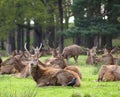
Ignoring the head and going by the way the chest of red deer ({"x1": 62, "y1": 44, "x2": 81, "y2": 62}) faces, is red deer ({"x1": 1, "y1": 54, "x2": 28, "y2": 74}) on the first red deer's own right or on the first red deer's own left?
on the first red deer's own left

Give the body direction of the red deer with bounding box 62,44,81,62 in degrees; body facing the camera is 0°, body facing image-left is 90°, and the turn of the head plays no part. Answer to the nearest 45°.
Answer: approximately 90°

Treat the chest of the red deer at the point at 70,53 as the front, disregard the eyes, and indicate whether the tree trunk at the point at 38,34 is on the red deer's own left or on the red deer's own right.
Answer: on the red deer's own right

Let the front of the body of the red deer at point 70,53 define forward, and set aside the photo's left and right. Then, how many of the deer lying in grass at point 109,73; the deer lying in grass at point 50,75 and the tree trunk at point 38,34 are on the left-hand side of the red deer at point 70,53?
2

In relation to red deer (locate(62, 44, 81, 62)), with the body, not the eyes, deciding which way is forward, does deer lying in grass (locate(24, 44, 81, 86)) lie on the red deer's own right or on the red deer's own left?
on the red deer's own left

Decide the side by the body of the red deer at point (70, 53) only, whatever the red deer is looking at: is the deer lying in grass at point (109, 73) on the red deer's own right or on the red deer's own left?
on the red deer's own left
